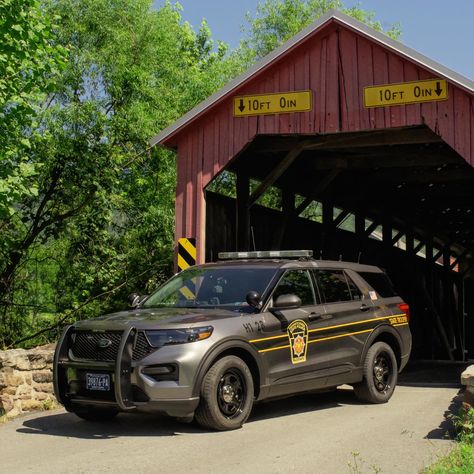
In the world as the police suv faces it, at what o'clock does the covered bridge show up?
The covered bridge is roughly at 5 o'clock from the police suv.

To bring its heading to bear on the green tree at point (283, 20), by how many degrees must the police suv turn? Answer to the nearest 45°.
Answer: approximately 135° to its right

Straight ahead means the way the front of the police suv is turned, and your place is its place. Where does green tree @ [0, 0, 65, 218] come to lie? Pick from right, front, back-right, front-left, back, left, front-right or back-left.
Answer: right

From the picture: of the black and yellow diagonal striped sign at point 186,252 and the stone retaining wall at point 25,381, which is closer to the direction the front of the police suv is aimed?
the stone retaining wall

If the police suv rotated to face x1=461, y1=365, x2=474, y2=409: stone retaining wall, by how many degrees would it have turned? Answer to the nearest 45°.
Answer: approximately 90° to its left

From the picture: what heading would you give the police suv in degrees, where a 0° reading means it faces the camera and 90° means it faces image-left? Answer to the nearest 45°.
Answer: approximately 45°

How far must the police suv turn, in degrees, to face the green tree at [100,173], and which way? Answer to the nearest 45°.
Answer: approximately 135° to its right

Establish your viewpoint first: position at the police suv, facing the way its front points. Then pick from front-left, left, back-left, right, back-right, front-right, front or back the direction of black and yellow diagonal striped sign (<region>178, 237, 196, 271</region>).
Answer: back-right

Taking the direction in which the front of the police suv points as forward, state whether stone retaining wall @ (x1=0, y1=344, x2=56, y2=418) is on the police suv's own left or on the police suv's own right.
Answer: on the police suv's own right
